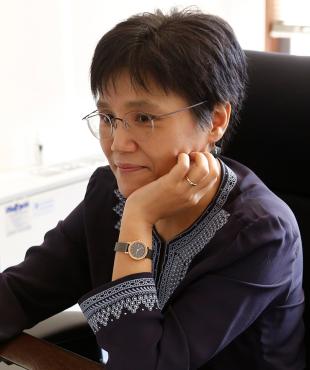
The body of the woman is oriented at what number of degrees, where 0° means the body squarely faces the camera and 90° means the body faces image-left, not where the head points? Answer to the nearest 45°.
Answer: approximately 45°
